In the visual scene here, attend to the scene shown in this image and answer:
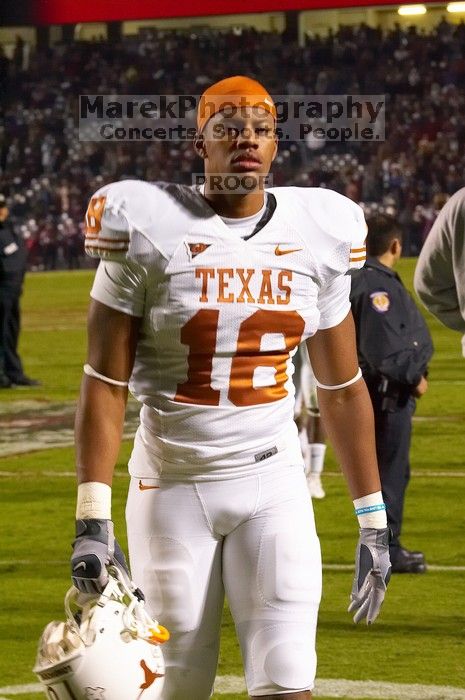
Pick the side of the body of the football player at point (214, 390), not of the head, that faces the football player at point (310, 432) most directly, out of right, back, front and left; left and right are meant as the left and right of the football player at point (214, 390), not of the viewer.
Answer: back

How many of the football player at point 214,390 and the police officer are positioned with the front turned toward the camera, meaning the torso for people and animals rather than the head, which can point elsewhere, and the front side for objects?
1

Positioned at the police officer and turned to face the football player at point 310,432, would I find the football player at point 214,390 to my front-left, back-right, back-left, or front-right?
back-left

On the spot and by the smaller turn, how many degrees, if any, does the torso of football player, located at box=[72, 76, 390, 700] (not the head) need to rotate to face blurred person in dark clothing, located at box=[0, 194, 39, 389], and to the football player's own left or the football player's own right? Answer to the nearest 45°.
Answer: approximately 180°

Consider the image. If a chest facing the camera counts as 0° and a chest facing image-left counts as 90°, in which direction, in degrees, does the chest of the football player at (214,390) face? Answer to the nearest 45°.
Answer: approximately 0°

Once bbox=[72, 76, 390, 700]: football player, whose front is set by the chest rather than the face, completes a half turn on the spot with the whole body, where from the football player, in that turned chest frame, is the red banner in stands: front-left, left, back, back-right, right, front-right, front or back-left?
front
